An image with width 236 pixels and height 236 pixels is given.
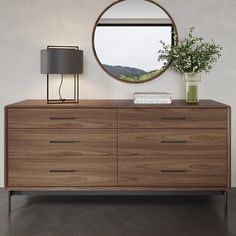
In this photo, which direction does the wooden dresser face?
toward the camera
